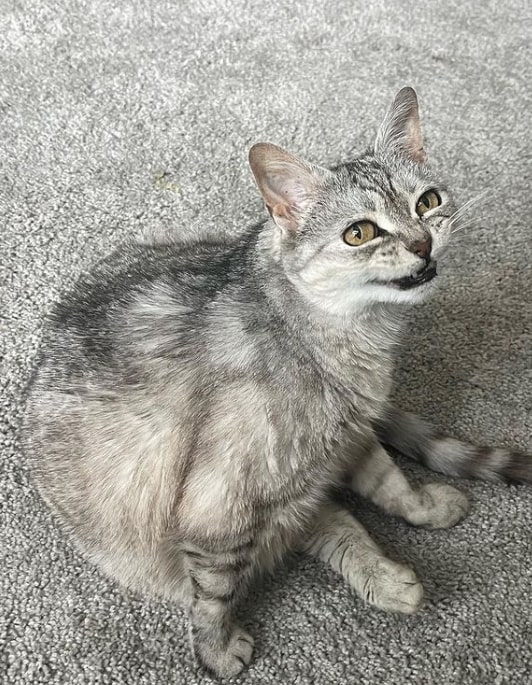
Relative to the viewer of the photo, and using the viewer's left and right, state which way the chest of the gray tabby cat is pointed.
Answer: facing the viewer and to the right of the viewer
